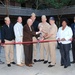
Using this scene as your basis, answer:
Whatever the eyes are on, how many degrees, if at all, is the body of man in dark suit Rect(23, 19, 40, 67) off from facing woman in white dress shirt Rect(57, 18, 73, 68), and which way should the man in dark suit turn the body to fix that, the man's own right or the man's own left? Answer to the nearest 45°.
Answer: approximately 45° to the man's own left

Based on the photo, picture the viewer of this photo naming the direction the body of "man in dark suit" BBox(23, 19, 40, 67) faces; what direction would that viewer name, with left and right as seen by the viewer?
facing the viewer and to the right of the viewer

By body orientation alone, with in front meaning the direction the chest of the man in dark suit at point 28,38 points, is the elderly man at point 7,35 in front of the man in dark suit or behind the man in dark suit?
behind
